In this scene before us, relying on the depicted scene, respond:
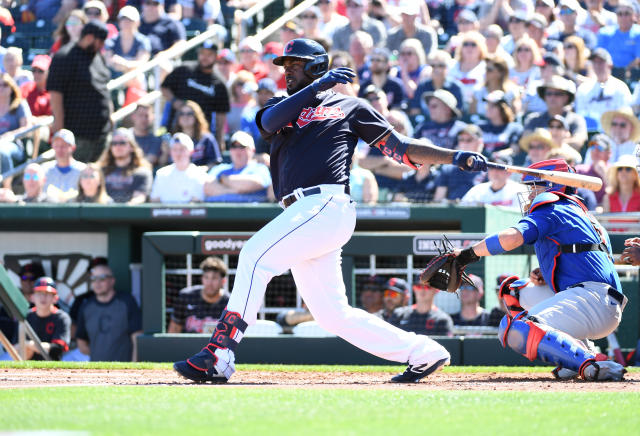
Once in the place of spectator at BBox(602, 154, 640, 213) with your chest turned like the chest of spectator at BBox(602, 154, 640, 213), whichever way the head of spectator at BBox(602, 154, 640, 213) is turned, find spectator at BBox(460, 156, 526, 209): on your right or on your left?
on your right

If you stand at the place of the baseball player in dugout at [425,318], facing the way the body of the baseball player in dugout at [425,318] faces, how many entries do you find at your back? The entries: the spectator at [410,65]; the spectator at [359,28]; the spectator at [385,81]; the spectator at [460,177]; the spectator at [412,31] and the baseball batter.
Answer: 5

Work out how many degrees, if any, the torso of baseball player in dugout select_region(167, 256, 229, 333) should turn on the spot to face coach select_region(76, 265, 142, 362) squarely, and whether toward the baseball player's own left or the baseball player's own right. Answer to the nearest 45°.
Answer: approximately 135° to the baseball player's own right

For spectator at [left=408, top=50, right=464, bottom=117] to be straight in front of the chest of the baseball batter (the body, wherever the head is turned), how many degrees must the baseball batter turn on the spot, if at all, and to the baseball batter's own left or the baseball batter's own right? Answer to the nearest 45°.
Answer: approximately 135° to the baseball batter's own right

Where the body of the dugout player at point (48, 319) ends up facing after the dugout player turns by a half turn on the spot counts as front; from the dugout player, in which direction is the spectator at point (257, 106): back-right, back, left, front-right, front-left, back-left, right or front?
front-right

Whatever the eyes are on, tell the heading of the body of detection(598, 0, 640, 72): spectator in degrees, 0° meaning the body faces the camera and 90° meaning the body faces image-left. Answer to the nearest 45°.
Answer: approximately 0°

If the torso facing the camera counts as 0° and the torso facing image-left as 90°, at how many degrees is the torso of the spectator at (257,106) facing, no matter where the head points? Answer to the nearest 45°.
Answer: approximately 315°

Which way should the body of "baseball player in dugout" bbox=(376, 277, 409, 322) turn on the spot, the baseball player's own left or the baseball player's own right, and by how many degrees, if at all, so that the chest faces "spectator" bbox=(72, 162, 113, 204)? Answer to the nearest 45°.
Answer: approximately 90° to the baseball player's own right

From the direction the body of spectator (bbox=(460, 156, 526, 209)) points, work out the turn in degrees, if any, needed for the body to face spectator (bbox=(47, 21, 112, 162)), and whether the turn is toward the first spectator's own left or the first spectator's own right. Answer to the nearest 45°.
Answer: approximately 90° to the first spectator's own right

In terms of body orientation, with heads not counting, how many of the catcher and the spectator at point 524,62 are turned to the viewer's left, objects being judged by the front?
1

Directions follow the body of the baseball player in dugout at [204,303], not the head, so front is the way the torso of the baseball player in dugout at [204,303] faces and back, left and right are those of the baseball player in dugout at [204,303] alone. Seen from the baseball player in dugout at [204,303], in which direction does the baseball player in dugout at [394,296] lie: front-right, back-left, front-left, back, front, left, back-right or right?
left

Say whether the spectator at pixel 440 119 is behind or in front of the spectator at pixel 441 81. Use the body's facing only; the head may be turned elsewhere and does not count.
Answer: in front

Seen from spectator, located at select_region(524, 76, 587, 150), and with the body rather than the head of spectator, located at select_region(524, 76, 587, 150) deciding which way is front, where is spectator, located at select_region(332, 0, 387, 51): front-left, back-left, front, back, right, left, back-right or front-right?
back-right

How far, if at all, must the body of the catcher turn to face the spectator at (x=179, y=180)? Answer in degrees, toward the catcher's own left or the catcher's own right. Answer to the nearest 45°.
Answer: approximately 45° to the catcher's own right
